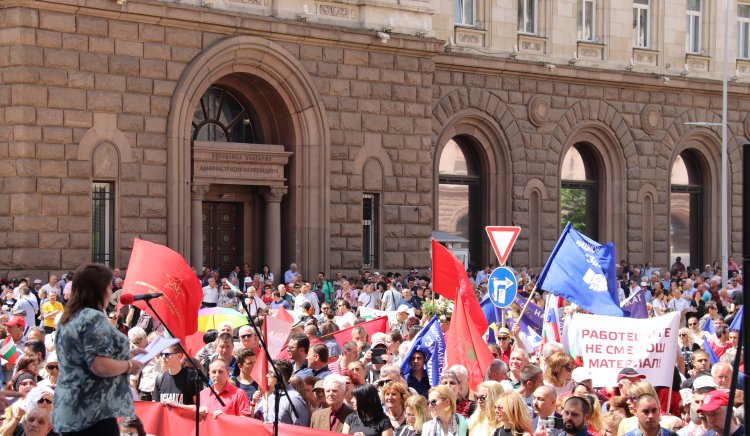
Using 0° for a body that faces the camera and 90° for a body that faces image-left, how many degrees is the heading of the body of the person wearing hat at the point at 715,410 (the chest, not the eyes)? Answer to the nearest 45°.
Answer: approximately 45°

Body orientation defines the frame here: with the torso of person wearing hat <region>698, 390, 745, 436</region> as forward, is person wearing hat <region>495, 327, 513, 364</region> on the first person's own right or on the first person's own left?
on the first person's own right

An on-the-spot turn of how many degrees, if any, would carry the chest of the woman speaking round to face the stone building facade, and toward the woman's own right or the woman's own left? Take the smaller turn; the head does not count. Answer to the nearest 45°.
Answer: approximately 45° to the woman's own left

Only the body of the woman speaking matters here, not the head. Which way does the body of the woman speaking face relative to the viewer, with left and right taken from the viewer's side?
facing away from the viewer and to the right of the viewer

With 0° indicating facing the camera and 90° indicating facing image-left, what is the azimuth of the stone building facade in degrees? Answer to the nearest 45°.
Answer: approximately 315°

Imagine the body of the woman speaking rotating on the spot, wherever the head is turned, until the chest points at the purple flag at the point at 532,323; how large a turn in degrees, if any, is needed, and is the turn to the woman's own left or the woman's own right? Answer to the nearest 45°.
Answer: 0° — they already face it
